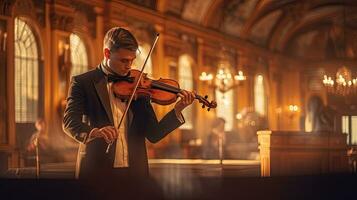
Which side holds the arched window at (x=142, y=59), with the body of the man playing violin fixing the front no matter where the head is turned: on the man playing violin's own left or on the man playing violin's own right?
on the man playing violin's own left

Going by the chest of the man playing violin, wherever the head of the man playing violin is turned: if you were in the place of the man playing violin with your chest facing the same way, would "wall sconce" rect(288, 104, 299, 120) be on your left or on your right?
on your left

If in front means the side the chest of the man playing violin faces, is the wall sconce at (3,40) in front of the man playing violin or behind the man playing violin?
behind

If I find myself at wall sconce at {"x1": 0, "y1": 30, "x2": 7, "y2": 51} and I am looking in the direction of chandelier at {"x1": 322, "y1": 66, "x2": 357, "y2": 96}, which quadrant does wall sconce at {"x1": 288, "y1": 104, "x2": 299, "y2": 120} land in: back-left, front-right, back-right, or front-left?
front-left

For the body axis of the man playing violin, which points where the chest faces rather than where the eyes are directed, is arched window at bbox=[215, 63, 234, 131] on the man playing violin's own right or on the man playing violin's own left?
on the man playing violin's own left

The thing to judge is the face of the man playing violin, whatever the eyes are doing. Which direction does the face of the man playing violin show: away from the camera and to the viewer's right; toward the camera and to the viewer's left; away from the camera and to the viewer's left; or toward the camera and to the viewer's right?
toward the camera and to the viewer's right

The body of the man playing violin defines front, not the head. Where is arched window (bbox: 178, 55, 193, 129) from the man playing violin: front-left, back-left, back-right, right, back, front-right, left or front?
back-left

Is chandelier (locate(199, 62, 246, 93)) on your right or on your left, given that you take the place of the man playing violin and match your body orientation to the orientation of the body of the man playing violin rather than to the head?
on your left

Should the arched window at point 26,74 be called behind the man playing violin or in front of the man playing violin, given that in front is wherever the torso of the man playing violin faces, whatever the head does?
behind
